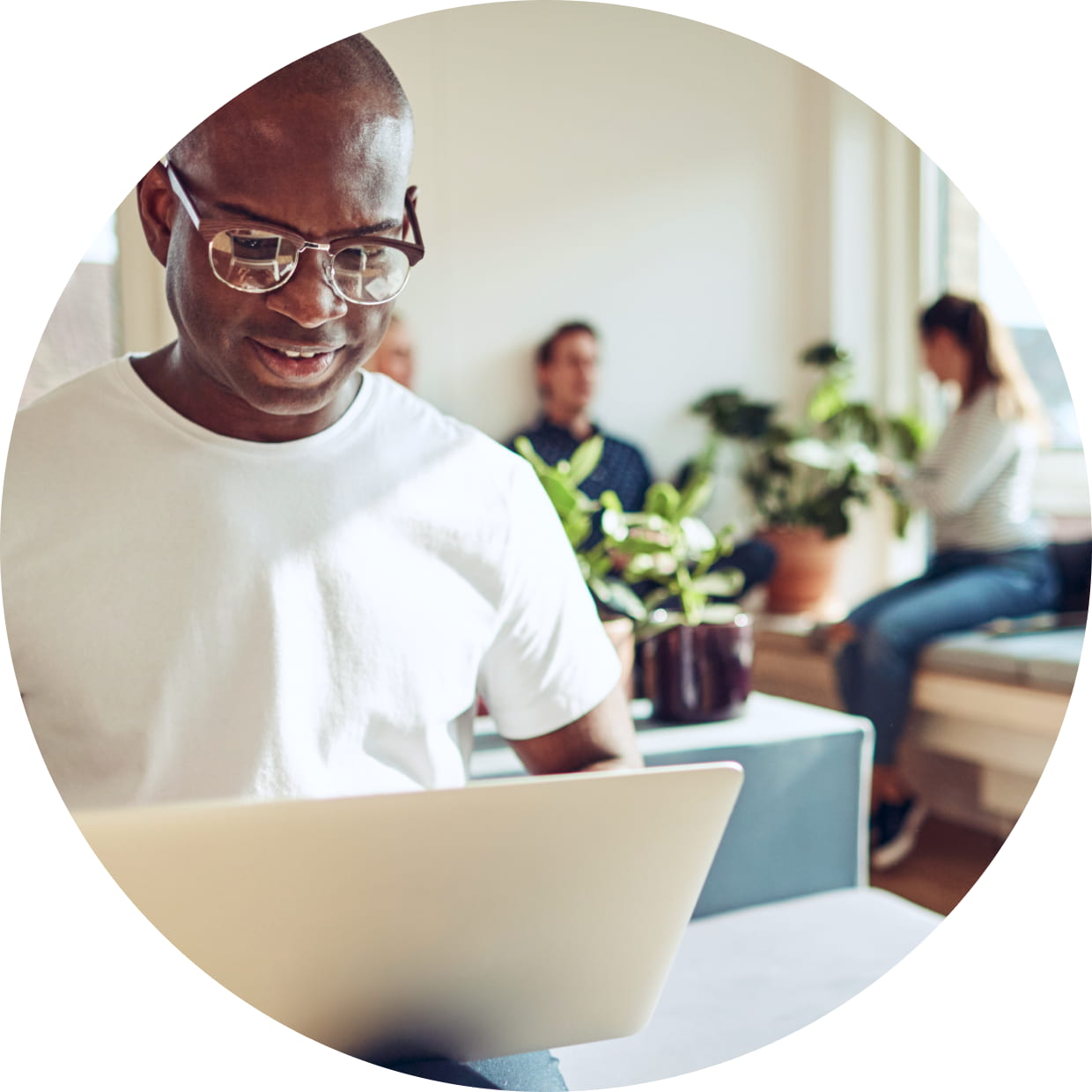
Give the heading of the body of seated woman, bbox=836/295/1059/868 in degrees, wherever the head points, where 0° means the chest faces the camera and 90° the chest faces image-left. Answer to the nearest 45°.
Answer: approximately 90°

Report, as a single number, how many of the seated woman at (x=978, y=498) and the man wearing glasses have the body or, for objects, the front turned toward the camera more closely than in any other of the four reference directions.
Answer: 1

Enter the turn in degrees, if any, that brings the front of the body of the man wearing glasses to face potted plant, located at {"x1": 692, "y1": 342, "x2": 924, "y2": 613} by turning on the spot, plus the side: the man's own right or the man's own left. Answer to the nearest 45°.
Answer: approximately 135° to the man's own left

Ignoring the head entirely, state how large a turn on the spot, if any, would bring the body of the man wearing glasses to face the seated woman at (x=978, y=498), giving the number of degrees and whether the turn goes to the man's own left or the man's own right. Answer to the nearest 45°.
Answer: approximately 135° to the man's own left
